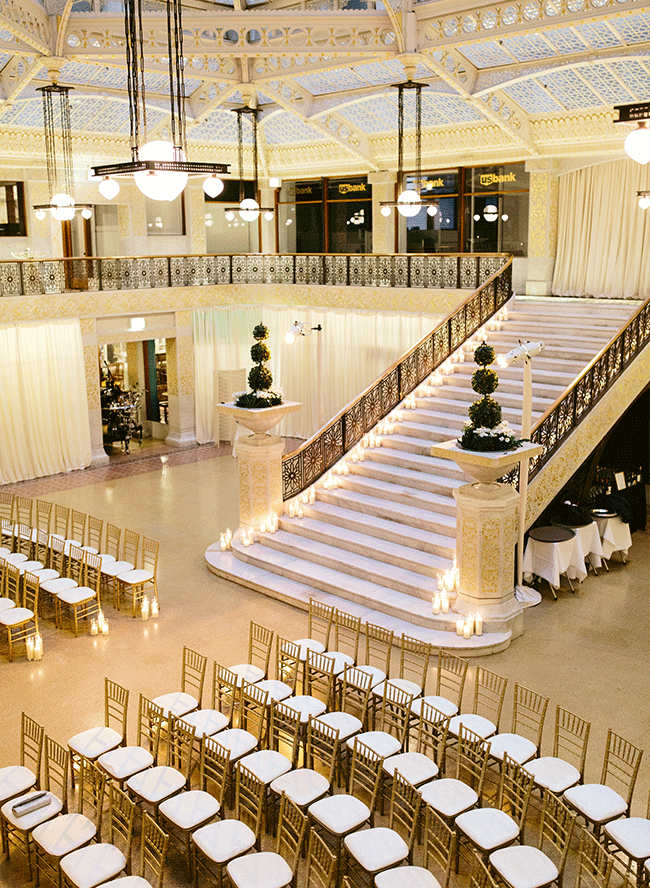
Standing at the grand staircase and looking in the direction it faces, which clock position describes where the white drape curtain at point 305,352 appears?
The white drape curtain is roughly at 4 o'clock from the grand staircase.

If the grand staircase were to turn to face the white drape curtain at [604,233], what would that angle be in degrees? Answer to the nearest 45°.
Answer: approximately 180°

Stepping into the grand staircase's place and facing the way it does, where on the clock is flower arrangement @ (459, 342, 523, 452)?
The flower arrangement is roughly at 10 o'clock from the grand staircase.

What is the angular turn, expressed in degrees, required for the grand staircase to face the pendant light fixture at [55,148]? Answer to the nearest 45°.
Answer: approximately 90° to its right

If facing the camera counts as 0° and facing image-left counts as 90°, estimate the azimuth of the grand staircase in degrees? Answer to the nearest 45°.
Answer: approximately 45°

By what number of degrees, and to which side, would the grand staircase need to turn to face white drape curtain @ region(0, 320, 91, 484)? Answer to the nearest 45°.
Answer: approximately 90° to its right

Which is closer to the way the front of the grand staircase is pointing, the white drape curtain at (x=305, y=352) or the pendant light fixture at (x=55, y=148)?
the pendant light fixture
